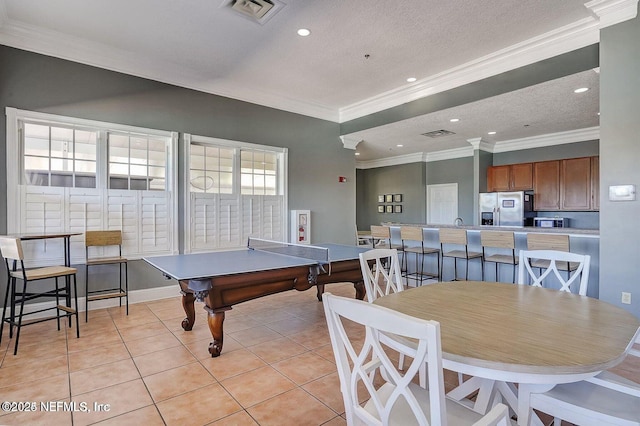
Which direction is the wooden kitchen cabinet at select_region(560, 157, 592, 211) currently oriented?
toward the camera

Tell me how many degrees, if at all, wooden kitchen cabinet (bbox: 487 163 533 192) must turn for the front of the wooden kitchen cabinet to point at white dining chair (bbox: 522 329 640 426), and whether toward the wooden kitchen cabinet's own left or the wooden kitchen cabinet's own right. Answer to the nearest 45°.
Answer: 0° — it already faces it

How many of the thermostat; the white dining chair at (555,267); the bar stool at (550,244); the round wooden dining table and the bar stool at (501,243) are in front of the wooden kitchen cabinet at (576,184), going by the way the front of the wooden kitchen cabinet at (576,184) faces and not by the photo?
5

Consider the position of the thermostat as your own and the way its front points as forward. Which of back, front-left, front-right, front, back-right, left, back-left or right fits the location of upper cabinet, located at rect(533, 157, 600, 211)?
back

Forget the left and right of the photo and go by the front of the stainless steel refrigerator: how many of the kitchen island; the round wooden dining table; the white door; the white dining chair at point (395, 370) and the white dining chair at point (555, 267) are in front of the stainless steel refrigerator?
4

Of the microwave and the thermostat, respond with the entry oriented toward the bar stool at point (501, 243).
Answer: the microwave

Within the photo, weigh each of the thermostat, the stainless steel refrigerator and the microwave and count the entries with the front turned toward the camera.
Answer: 3

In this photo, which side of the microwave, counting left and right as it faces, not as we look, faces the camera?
front

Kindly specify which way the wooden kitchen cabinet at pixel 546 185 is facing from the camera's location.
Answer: facing the viewer

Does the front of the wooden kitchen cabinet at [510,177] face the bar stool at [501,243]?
yes

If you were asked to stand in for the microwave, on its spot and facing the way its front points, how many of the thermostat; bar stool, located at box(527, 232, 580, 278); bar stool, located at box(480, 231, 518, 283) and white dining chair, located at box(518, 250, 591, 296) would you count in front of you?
4
